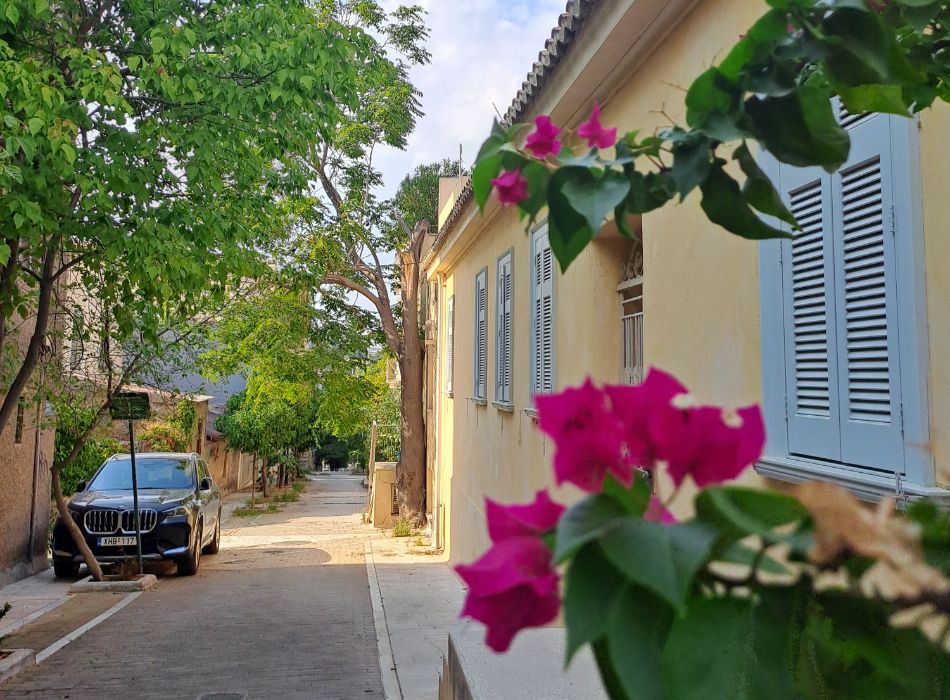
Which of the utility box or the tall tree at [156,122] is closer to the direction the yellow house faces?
the tall tree

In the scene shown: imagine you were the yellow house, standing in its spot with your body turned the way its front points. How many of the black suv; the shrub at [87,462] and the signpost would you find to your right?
3

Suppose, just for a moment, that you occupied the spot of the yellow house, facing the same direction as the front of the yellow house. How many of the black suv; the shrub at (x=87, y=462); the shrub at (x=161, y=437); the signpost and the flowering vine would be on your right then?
4

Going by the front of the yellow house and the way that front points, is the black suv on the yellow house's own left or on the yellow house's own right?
on the yellow house's own right

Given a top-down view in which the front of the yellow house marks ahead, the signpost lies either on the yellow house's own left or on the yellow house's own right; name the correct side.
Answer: on the yellow house's own right

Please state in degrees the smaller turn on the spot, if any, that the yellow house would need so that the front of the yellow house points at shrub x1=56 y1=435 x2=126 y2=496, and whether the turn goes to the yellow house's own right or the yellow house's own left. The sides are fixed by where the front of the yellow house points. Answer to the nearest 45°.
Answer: approximately 90° to the yellow house's own right

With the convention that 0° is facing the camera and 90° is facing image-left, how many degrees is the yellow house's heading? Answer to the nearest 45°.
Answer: approximately 45°

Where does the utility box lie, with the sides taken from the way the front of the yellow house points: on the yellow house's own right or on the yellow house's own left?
on the yellow house's own right
